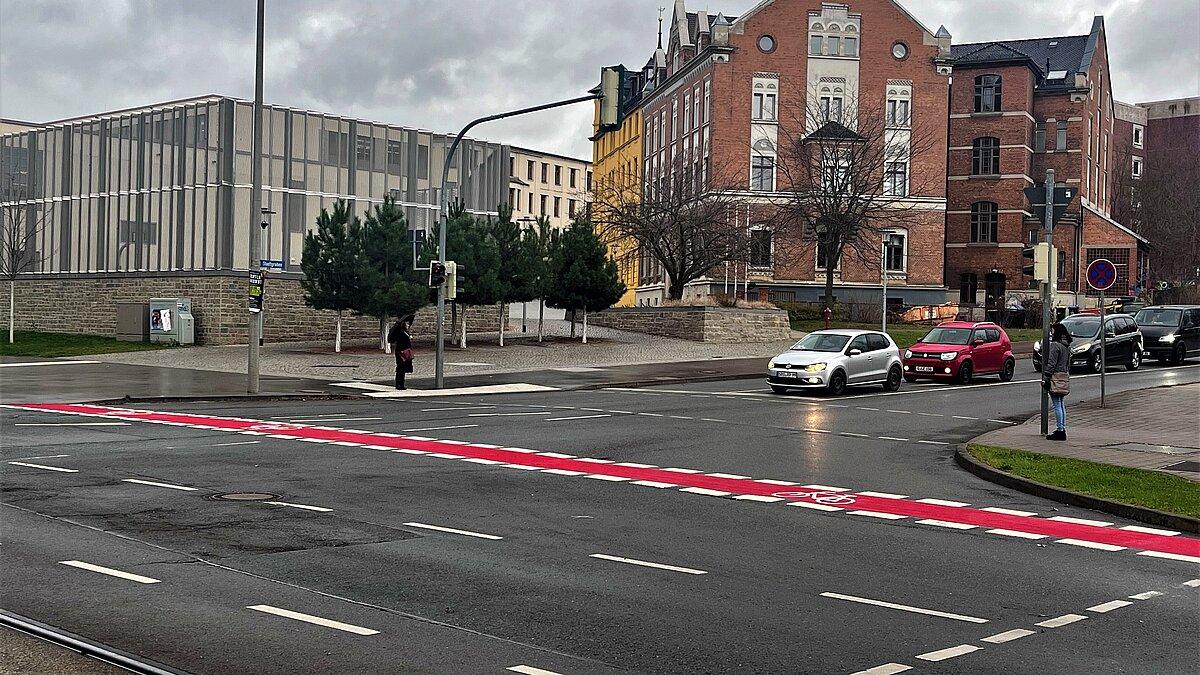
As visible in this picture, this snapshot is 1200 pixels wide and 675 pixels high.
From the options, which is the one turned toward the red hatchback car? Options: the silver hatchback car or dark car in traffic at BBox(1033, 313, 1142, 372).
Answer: the dark car in traffic

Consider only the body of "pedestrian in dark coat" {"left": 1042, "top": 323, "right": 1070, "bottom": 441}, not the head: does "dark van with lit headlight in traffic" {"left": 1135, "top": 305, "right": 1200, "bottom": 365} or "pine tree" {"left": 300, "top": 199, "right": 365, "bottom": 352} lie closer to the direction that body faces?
the pine tree

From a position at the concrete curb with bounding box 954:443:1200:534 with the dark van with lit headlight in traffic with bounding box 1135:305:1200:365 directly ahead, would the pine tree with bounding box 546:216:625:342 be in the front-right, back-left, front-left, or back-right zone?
front-left

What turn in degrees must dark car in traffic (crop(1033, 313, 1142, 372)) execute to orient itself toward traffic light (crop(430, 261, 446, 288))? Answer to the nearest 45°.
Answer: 0° — it already faces it

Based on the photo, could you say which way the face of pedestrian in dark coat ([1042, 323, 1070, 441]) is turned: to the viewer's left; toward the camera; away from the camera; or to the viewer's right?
to the viewer's left

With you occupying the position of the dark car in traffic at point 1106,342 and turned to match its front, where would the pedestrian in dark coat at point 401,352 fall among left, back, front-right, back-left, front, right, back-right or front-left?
front

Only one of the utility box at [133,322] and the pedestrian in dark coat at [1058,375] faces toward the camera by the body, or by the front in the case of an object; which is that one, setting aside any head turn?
the utility box

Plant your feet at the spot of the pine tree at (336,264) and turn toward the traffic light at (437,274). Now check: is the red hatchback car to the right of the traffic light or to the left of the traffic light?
left

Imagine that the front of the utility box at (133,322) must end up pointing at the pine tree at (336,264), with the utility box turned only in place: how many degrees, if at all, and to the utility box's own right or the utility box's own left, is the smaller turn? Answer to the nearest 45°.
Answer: approximately 45° to the utility box's own left

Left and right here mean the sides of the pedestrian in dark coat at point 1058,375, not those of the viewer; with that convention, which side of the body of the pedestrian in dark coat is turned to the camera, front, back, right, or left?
left

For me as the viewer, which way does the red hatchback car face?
facing the viewer and to the left of the viewer

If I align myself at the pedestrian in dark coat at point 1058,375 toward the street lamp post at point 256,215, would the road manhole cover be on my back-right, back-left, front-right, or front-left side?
front-left

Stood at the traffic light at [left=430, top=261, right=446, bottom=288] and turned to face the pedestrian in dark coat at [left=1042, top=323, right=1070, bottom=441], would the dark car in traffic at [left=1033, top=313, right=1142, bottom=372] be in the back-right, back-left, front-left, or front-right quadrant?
front-left

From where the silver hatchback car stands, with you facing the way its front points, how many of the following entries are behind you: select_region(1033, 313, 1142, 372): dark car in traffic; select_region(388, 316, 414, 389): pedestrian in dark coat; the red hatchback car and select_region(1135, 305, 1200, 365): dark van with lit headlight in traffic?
3

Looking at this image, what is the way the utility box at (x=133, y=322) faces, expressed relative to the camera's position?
facing the viewer
